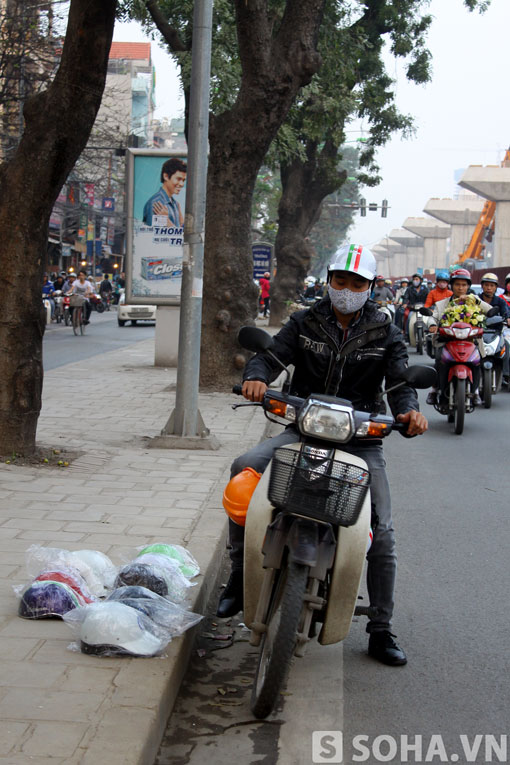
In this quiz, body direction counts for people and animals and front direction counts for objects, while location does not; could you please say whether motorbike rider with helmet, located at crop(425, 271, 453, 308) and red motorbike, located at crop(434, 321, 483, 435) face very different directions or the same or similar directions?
same or similar directions

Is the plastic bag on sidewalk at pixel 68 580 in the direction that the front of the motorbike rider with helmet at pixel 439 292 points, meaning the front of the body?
yes

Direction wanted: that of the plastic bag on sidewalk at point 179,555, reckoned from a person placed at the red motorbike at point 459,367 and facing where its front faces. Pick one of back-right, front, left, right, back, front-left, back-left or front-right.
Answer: front

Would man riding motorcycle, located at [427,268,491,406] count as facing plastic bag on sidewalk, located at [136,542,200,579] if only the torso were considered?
yes

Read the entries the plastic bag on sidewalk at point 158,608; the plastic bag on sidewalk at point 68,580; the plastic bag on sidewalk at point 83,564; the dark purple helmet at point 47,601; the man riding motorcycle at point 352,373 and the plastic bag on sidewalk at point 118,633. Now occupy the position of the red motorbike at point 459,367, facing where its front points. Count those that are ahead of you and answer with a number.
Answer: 6

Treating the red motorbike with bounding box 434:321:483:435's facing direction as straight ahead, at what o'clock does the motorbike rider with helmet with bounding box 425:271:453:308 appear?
The motorbike rider with helmet is roughly at 6 o'clock from the red motorbike.

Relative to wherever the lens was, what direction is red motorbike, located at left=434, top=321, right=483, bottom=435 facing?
facing the viewer

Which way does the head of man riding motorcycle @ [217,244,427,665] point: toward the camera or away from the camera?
toward the camera

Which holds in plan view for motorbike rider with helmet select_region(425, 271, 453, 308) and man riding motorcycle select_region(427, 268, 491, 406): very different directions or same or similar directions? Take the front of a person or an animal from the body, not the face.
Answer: same or similar directions

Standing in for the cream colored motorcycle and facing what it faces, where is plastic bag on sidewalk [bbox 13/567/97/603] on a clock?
The plastic bag on sidewalk is roughly at 4 o'clock from the cream colored motorcycle.

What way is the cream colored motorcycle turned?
toward the camera

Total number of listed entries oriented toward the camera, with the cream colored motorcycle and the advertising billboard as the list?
2

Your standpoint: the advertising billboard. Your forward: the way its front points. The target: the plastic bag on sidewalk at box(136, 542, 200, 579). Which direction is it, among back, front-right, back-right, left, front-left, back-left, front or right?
front

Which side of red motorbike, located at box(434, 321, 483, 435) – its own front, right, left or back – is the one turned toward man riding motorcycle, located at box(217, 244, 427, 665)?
front
